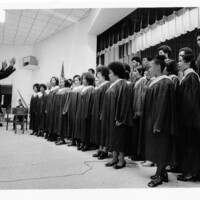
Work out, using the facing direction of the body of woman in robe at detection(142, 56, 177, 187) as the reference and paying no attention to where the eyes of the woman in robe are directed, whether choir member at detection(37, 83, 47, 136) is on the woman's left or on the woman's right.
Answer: on the woman's right

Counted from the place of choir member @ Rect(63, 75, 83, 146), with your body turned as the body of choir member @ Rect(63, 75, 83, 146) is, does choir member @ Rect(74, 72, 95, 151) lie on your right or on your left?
on your left

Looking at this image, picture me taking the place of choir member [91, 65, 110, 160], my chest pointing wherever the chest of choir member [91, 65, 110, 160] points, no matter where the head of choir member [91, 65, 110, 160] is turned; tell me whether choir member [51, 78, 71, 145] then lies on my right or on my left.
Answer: on my right

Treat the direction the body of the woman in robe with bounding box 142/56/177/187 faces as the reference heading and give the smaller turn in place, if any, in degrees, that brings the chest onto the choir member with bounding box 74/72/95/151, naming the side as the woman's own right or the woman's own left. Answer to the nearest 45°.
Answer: approximately 45° to the woman's own right

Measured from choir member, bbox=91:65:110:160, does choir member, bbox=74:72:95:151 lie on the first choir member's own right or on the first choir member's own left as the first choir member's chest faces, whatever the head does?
on the first choir member's own right

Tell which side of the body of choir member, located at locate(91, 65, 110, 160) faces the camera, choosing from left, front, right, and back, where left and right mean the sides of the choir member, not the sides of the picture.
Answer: left

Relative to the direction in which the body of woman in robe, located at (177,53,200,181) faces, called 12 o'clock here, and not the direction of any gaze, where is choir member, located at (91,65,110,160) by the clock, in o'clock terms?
The choir member is roughly at 1 o'clock from the woman in robe.

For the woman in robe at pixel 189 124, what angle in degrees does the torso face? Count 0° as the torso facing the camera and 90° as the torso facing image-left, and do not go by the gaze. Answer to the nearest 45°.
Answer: approximately 90°

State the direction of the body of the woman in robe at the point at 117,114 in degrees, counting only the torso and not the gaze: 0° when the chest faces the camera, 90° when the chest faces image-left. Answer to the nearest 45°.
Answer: approximately 90°

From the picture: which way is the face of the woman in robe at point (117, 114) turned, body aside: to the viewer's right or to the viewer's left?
to the viewer's left
